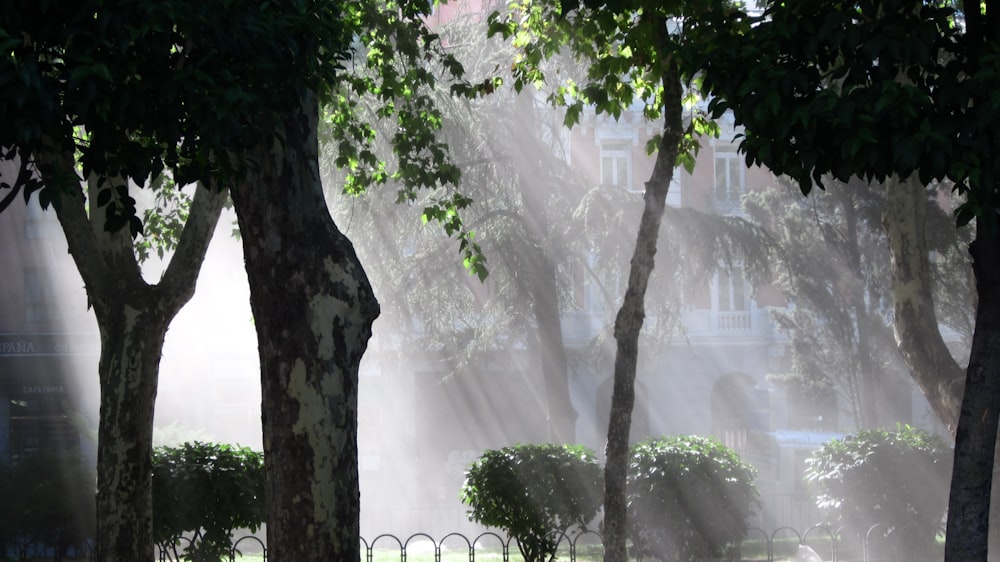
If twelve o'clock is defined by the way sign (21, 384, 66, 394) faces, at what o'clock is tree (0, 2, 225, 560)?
The tree is roughly at 12 o'clock from the sign.

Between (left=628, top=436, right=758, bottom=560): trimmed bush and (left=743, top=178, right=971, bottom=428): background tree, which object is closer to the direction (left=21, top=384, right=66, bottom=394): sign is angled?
the trimmed bush

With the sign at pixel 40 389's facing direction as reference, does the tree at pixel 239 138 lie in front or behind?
in front

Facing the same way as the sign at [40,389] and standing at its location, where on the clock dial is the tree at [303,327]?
The tree is roughly at 12 o'clock from the sign.

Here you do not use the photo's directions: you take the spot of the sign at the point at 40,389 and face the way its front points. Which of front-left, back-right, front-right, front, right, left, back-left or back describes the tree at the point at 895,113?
front

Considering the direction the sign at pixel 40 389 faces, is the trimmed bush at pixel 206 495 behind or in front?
in front

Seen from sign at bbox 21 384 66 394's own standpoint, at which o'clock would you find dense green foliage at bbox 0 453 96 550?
The dense green foliage is roughly at 12 o'clock from the sign.

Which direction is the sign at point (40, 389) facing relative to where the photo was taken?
toward the camera

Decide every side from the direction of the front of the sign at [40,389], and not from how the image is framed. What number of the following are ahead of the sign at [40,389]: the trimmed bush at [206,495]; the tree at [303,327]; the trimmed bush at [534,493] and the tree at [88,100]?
4

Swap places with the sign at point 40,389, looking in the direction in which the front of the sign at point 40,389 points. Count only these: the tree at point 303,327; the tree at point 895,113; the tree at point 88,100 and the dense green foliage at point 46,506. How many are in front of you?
4
